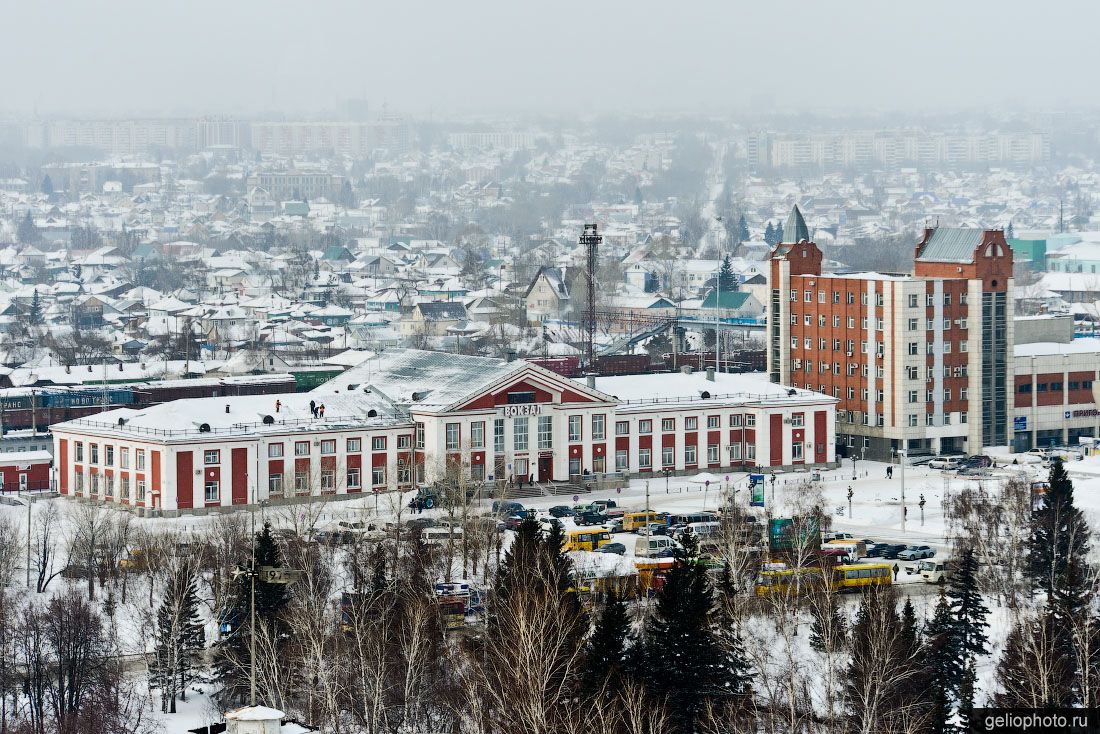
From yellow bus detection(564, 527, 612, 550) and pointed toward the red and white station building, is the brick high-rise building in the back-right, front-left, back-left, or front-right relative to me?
front-right

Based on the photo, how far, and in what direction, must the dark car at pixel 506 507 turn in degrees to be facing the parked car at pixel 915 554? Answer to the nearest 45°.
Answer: approximately 45° to its right

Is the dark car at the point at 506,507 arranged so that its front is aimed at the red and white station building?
no

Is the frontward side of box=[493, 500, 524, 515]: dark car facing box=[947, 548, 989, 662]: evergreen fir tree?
no

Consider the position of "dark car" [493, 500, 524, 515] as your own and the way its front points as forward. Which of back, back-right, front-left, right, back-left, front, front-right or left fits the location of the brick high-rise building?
front-left

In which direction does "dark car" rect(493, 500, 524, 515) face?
to the viewer's right

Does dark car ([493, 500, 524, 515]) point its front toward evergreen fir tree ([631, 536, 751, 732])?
no

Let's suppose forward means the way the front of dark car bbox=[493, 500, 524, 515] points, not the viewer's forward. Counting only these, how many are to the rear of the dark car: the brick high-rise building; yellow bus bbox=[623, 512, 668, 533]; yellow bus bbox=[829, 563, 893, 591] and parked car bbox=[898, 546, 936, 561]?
0

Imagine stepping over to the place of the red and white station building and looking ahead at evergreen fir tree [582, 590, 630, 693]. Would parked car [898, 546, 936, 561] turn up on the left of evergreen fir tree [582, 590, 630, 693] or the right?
left
